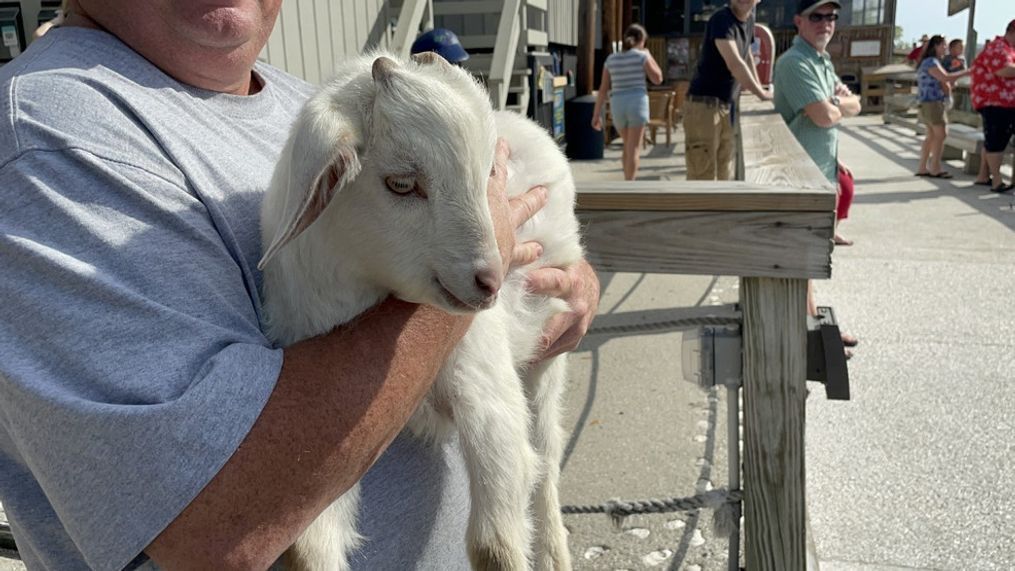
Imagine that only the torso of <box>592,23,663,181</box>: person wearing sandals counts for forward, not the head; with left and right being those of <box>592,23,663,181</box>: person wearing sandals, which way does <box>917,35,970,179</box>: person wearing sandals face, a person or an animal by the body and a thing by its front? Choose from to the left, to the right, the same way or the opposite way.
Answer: to the right

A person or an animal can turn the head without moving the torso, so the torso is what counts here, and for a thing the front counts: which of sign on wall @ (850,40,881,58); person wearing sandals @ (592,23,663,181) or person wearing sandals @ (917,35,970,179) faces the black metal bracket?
the sign on wall

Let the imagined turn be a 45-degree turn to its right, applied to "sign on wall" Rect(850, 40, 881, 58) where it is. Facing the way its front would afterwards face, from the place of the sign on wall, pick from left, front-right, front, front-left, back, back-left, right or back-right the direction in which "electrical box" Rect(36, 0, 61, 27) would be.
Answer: front-left

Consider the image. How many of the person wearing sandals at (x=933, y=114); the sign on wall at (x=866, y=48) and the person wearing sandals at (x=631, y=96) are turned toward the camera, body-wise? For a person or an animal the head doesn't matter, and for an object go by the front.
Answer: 1

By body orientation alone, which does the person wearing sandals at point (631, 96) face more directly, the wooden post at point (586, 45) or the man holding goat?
the wooden post

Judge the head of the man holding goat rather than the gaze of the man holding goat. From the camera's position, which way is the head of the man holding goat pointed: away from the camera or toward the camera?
toward the camera

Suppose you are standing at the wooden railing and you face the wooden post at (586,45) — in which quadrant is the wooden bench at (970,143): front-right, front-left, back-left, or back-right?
front-right

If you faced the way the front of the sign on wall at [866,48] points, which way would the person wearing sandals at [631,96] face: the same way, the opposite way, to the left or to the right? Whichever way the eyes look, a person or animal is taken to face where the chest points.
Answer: the opposite way

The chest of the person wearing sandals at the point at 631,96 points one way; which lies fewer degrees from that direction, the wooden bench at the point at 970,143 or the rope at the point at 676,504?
the wooden bench

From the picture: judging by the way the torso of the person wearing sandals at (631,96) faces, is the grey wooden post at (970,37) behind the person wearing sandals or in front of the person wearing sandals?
in front

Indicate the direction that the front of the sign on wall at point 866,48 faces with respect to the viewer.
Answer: facing the viewer

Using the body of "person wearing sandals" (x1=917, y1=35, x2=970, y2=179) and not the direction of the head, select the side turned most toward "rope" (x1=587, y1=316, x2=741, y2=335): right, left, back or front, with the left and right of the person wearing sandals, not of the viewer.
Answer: right

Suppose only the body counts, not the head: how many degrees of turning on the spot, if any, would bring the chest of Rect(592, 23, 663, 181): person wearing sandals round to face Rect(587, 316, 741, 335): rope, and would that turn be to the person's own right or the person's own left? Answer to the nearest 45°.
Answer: approximately 180°

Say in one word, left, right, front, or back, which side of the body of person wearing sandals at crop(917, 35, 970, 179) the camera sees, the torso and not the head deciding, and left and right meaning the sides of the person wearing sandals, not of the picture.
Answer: right

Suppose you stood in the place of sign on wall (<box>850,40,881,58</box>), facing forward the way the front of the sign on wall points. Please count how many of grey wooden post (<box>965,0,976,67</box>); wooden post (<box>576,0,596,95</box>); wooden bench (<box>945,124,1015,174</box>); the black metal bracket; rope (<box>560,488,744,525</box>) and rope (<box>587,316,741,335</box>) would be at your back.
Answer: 0

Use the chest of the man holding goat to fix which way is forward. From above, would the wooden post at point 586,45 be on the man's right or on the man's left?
on the man's left

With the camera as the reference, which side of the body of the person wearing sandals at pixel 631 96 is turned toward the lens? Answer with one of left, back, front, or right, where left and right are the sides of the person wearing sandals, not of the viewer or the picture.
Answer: back

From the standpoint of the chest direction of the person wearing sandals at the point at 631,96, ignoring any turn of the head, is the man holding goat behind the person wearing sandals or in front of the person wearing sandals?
behind

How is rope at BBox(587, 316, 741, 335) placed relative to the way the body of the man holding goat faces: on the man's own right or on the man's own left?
on the man's own left
